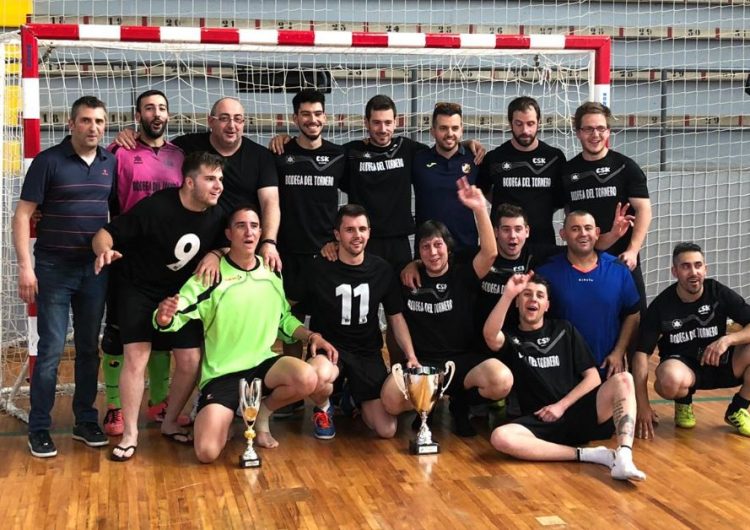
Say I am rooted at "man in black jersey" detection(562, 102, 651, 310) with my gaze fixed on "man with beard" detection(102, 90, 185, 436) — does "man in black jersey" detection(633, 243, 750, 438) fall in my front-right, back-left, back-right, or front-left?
back-left

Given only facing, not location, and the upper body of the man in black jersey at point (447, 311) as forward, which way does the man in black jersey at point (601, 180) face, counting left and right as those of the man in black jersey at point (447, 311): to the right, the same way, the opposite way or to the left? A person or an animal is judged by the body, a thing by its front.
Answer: the same way

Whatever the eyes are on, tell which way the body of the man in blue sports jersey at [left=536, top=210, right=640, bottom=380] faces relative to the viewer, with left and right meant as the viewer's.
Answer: facing the viewer

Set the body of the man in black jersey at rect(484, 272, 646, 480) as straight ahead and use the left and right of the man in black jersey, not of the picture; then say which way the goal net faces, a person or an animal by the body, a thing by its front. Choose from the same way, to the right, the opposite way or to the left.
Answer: the same way

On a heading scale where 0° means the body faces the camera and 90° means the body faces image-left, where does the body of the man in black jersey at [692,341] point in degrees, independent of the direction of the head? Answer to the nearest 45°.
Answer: approximately 0°

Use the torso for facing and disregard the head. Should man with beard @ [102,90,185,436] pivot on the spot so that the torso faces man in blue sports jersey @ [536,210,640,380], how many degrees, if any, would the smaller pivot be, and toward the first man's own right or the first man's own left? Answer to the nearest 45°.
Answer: approximately 90° to the first man's own left

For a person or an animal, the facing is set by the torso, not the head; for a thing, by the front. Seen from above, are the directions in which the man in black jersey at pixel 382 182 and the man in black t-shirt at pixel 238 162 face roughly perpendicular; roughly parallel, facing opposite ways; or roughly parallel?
roughly parallel

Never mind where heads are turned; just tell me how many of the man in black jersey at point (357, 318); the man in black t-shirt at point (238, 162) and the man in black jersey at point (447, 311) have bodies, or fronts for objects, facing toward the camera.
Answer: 3

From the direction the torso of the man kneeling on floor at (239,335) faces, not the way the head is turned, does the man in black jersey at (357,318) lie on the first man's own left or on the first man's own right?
on the first man's own left

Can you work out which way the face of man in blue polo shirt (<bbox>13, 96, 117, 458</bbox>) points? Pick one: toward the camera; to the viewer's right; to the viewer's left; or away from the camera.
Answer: toward the camera

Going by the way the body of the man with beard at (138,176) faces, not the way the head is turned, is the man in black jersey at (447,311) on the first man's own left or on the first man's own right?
on the first man's own left

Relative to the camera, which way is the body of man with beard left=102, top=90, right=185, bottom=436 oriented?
toward the camera

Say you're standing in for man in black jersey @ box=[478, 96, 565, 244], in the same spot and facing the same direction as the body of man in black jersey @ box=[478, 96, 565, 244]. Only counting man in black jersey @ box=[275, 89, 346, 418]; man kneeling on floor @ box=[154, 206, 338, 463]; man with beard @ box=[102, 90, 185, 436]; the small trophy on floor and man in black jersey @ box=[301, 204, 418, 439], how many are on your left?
0

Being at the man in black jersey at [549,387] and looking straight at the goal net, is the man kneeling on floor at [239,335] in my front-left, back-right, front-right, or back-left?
front-left

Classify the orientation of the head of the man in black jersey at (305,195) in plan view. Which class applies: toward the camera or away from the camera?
toward the camera

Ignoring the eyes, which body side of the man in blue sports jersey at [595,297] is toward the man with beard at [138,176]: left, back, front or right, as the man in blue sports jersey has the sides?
right
